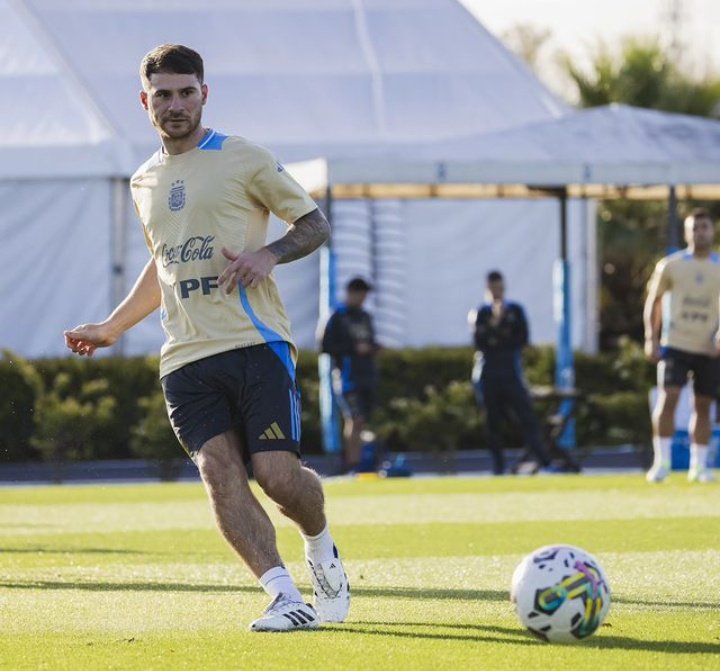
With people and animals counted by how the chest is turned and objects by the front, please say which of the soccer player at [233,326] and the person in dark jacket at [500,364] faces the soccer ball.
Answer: the person in dark jacket

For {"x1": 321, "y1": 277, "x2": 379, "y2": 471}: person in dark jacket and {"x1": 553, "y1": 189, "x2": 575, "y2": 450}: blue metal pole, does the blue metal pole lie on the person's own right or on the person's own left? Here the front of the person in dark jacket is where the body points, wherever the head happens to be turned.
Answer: on the person's own left

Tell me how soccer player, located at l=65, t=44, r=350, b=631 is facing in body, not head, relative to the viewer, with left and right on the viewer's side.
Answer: facing the viewer and to the left of the viewer

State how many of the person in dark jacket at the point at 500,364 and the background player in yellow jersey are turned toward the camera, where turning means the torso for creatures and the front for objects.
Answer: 2

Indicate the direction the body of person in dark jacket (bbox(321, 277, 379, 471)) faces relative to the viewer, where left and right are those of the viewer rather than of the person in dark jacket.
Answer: facing the viewer and to the right of the viewer

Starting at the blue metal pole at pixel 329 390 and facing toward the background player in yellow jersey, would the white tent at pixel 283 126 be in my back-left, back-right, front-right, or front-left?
back-left

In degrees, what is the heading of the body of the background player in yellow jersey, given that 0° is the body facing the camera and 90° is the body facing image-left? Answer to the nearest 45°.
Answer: approximately 0°

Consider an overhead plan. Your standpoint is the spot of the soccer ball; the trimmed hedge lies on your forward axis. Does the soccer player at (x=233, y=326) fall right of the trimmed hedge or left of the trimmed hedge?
left

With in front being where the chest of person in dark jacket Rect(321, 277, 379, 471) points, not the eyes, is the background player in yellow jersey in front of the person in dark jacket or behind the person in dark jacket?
in front

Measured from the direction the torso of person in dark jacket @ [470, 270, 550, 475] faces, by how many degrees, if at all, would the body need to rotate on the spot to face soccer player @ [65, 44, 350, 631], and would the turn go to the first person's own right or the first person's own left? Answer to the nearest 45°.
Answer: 0° — they already face them

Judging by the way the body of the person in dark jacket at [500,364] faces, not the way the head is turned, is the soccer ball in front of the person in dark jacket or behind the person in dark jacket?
in front

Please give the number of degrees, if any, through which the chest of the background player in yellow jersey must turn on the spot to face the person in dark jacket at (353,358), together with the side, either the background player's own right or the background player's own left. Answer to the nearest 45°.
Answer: approximately 135° to the background player's own right
